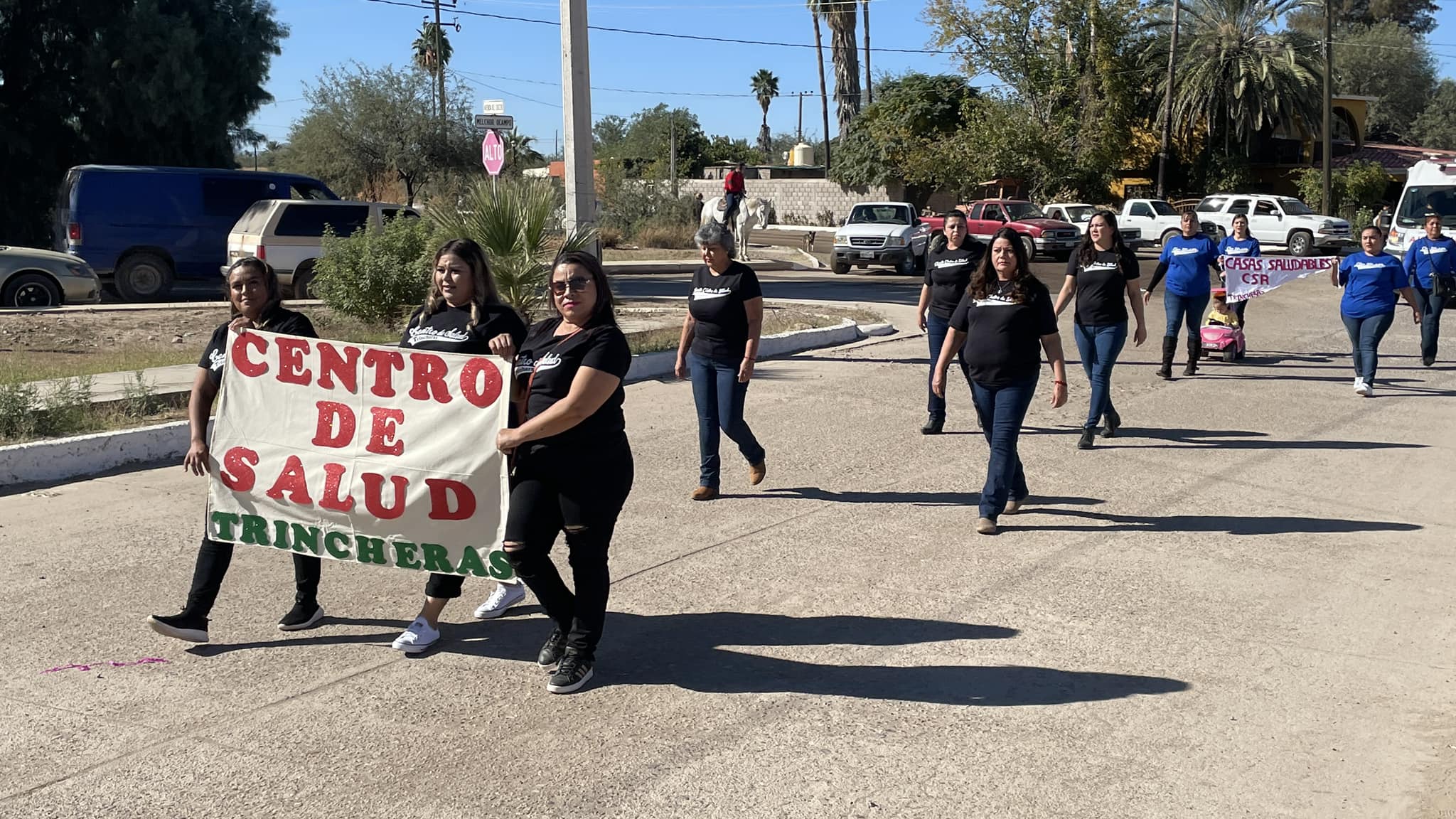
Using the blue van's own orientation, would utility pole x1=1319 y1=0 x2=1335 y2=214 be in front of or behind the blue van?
in front

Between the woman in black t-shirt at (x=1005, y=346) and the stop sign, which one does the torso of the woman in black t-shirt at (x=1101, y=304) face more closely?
the woman in black t-shirt

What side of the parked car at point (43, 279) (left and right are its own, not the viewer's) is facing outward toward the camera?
right

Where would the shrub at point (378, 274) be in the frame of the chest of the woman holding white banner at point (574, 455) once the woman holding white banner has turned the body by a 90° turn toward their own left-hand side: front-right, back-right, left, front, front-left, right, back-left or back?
back-left

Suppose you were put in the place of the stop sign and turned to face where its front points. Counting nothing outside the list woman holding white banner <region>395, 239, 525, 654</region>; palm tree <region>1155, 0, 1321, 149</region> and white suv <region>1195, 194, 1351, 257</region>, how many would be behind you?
2

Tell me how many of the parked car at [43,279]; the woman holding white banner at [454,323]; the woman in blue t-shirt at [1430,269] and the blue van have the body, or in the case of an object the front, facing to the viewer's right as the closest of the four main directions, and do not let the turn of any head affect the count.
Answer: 2

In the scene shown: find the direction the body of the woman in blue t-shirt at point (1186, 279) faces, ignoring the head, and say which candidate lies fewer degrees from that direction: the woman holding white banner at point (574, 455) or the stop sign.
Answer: the woman holding white banner

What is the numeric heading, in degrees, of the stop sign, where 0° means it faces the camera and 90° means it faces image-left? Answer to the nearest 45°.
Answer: approximately 45°

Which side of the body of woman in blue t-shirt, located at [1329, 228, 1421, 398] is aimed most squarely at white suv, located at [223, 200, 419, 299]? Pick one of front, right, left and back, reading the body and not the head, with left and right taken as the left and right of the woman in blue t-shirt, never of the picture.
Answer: right
